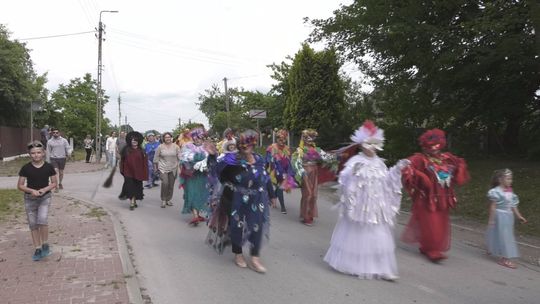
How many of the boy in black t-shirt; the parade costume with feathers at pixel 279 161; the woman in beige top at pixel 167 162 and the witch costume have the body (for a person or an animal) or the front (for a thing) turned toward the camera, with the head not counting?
4

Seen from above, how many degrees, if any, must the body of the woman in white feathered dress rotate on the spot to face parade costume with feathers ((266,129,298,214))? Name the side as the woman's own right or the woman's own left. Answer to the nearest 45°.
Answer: approximately 180°

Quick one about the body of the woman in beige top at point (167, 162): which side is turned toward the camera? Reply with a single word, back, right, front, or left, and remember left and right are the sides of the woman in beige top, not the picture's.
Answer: front

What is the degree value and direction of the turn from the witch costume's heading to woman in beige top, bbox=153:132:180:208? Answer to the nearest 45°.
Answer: approximately 90° to its left

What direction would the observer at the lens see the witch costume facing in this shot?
facing the viewer

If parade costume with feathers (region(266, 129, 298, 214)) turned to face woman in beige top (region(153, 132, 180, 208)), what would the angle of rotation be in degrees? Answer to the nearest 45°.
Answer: approximately 90° to its right

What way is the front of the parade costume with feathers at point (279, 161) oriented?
toward the camera

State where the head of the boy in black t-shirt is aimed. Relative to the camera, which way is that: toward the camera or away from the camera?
toward the camera

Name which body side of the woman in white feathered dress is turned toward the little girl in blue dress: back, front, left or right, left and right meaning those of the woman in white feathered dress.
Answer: left

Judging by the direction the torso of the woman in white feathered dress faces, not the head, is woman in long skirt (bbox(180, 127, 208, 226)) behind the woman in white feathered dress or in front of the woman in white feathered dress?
behind

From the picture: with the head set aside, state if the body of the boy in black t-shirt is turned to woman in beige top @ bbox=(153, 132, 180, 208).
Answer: no

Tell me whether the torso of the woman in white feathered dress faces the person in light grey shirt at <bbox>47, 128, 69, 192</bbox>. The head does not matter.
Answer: no

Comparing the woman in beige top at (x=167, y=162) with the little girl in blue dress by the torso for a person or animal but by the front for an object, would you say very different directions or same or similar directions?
same or similar directions

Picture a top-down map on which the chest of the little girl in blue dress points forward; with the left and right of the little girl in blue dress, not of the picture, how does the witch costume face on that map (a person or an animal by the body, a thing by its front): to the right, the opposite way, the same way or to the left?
the same way

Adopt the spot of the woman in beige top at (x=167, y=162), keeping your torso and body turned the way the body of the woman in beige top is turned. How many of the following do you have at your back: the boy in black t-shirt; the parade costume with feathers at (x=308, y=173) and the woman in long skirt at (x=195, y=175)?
0

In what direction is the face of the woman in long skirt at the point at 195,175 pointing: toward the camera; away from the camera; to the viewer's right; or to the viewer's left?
toward the camera

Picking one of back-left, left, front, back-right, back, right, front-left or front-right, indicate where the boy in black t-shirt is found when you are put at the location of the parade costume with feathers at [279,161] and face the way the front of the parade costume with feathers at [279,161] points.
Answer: front-right

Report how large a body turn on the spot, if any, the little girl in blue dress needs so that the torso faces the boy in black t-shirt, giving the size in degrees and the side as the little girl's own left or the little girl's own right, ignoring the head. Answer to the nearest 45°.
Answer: approximately 90° to the little girl's own right

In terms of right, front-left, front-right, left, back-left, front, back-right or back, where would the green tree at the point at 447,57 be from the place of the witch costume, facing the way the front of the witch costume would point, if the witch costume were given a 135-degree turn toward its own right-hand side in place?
back-right

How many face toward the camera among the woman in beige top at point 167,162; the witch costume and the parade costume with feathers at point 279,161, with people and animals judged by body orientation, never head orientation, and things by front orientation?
3
